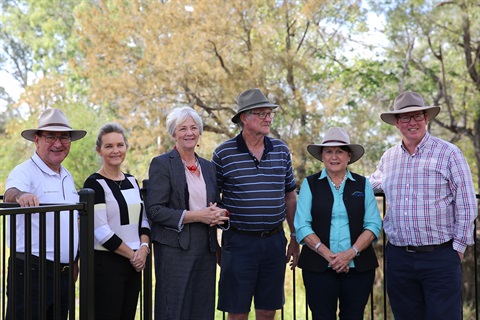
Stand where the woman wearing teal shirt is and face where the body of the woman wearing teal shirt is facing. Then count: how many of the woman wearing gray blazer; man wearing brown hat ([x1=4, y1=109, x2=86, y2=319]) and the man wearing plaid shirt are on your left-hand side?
1

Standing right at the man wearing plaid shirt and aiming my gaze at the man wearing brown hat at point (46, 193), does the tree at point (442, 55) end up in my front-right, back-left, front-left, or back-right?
back-right

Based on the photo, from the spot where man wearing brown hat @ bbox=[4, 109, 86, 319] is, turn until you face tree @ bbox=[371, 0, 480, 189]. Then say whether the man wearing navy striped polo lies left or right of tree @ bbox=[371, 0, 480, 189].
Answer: right

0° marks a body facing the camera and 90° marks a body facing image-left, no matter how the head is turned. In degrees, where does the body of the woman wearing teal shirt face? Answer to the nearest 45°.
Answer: approximately 0°

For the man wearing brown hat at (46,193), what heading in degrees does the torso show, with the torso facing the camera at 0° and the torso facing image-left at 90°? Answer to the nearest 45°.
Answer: approximately 315°

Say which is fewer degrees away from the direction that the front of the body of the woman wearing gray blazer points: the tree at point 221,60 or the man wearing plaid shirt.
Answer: the man wearing plaid shirt

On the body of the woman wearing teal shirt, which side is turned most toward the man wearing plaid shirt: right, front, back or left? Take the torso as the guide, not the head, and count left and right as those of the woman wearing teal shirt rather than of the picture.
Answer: left

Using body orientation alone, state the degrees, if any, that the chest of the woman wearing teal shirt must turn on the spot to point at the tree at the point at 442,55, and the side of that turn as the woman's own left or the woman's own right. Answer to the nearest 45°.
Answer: approximately 180°

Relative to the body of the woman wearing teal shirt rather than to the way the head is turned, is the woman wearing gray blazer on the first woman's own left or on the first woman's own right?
on the first woman's own right

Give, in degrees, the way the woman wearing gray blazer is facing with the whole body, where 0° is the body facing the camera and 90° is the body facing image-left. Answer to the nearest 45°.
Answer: approximately 315°

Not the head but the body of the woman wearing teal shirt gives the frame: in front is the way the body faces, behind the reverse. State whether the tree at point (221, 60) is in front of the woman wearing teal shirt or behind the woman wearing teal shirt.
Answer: behind

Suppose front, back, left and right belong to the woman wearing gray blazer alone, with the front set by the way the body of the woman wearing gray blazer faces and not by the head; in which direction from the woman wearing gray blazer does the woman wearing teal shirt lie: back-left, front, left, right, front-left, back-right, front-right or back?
front-left
